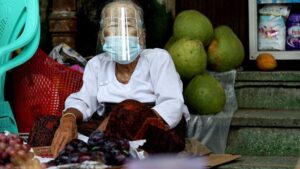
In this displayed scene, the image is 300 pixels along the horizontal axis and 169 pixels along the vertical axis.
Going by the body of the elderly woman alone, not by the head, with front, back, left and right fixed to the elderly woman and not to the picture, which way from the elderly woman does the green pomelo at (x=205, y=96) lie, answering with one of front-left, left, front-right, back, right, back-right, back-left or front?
back-left

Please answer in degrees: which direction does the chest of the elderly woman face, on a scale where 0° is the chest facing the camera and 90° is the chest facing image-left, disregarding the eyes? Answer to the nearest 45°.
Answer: approximately 0°

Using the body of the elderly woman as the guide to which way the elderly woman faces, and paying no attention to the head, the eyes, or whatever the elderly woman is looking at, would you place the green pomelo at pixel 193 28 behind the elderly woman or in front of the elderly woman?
behind
